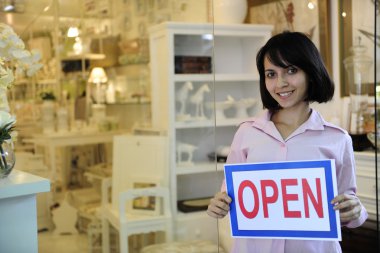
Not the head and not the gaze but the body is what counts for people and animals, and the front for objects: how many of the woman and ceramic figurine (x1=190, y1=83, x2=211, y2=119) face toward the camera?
1

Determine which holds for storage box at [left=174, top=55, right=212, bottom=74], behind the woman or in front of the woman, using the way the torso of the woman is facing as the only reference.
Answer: behind

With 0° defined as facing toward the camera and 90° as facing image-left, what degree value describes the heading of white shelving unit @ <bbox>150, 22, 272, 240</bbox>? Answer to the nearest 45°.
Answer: approximately 315°

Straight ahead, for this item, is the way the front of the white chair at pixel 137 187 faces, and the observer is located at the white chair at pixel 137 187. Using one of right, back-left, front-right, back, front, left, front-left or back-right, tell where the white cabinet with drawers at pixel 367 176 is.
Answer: left

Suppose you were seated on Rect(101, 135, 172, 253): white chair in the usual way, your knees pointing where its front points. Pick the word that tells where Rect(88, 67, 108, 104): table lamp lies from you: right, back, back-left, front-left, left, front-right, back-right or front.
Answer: back-right

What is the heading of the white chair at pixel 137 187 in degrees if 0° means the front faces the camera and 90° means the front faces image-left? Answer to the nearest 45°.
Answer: approximately 45°

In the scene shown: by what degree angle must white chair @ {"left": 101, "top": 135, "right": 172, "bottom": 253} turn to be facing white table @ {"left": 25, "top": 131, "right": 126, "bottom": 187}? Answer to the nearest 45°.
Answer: approximately 90° to its right
